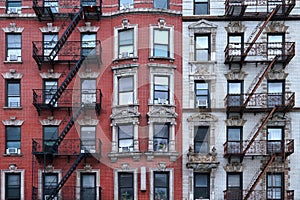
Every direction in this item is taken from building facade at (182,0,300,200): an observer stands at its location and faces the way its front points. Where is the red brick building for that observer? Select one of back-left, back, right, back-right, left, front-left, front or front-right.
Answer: right

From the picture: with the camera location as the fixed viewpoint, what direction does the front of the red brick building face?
facing the viewer

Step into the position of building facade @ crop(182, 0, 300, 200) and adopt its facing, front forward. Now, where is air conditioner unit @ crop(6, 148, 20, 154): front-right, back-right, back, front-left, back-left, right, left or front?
right

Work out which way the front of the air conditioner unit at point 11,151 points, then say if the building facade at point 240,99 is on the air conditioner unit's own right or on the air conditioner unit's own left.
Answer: on the air conditioner unit's own left

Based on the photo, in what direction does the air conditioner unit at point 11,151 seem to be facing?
toward the camera

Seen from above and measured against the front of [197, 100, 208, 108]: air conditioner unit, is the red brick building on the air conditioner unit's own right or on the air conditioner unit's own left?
on the air conditioner unit's own right

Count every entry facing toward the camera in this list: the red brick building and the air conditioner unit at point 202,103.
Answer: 2

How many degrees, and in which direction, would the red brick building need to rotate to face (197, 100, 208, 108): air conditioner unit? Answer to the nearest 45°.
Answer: approximately 90° to its left
